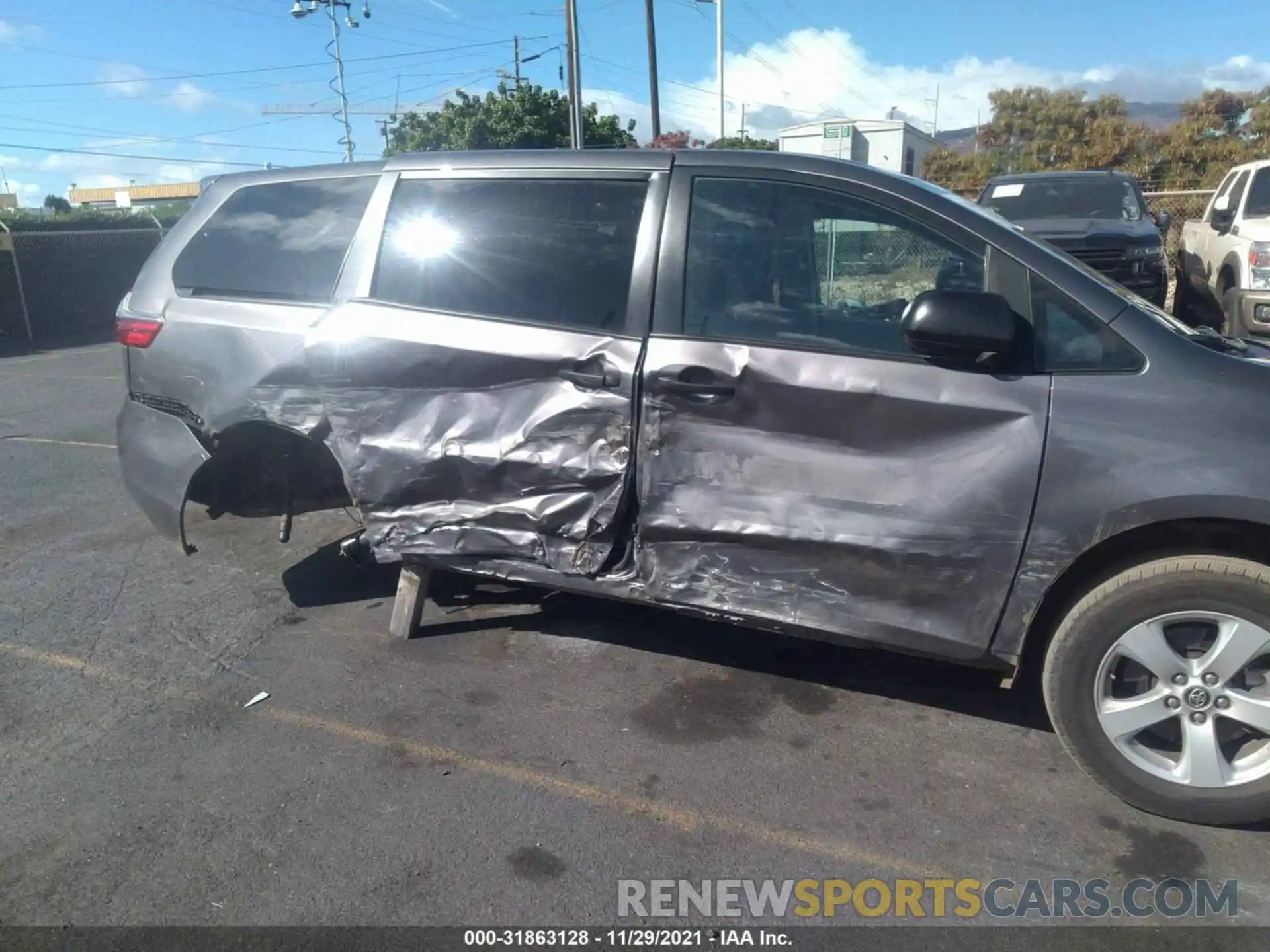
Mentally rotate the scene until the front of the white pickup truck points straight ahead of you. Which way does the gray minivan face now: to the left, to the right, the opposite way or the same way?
to the left

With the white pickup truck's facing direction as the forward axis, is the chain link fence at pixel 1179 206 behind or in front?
behind

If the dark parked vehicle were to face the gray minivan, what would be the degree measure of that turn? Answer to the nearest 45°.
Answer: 0° — it already faces it

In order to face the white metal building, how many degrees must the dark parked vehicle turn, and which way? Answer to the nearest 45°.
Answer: approximately 180°

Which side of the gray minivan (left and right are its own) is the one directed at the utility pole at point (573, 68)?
left

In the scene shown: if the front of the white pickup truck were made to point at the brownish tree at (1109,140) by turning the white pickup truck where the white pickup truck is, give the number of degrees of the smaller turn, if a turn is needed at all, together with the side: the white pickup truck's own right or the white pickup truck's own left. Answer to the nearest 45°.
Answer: approximately 135° to the white pickup truck's own left

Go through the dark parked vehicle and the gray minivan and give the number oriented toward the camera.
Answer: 1

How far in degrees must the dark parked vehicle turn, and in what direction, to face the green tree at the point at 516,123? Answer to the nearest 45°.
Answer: approximately 135° to its right

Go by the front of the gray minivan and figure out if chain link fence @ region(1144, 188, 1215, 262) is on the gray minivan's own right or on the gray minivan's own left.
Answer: on the gray minivan's own left

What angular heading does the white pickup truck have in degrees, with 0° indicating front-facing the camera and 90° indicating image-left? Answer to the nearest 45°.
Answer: approximately 315°

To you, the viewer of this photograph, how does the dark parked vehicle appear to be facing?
facing the viewer

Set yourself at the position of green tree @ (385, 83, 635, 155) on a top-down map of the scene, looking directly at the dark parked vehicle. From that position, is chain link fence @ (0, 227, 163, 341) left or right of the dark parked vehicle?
right

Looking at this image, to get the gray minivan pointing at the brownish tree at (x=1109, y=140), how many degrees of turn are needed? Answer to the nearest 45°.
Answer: approximately 45° to its left

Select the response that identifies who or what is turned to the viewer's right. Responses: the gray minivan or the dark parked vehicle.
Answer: the gray minivan

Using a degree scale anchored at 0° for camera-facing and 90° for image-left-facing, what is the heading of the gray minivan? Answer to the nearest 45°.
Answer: approximately 270°
